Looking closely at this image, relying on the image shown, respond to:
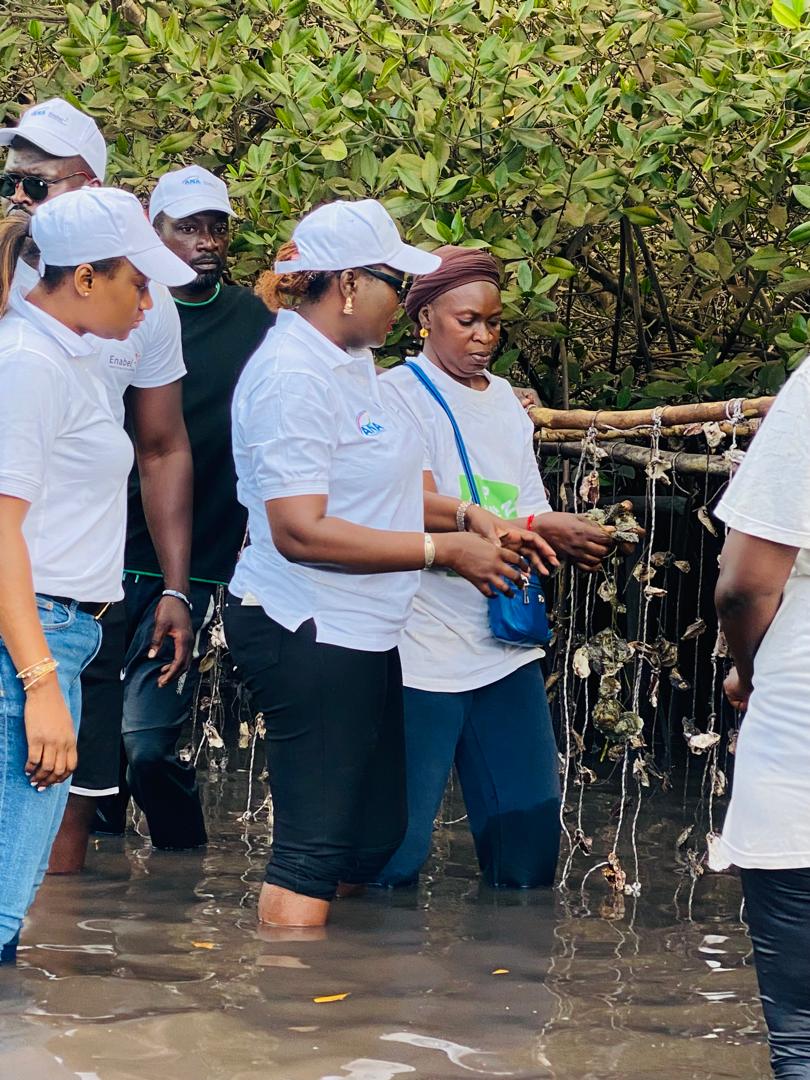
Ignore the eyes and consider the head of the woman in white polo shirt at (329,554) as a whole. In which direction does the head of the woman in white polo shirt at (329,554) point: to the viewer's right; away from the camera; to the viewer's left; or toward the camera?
to the viewer's right

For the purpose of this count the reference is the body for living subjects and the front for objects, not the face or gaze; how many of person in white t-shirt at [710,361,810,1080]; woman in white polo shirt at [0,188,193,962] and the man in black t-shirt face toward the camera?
1

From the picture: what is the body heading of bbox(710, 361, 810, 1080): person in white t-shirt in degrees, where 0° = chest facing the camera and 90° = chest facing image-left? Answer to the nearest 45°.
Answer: approximately 135°

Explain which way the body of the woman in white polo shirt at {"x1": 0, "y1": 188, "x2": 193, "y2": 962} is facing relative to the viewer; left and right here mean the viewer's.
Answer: facing to the right of the viewer

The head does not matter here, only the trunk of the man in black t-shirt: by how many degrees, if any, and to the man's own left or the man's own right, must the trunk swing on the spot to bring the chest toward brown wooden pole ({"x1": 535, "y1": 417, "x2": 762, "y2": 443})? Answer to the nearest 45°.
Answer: approximately 45° to the man's own left

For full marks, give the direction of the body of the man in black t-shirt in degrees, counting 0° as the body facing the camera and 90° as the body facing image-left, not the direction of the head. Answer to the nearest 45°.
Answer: approximately 0°

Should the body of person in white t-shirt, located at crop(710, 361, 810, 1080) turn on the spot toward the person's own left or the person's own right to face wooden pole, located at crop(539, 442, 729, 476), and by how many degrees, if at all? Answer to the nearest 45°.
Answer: approximately 45° to the person's own right

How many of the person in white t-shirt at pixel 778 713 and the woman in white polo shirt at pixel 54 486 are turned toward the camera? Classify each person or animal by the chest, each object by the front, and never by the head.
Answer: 0

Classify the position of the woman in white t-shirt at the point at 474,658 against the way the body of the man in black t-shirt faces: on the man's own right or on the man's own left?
on the man's own left

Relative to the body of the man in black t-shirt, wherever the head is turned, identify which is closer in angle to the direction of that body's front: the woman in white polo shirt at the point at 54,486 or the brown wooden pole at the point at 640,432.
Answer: the woman in white polo shirt

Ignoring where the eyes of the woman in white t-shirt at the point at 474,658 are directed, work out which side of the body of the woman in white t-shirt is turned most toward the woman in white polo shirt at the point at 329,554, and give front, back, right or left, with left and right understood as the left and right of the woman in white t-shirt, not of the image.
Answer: right

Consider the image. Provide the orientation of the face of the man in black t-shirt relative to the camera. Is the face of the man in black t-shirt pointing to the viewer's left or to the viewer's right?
to the viewer's right

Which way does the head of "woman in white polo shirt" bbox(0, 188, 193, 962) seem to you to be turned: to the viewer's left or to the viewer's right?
to the viewer's right

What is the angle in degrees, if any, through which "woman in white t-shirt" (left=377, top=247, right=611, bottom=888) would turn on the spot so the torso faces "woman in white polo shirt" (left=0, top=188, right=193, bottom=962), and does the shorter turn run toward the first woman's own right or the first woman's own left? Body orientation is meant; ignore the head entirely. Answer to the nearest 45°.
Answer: approximately 90° to the first woman's own right

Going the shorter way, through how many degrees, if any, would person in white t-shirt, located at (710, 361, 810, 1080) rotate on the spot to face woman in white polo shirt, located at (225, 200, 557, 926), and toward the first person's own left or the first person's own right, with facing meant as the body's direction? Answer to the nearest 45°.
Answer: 0° — they already face them

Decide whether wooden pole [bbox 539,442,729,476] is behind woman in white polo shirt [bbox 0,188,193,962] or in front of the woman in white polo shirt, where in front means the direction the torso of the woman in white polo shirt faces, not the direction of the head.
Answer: in front
